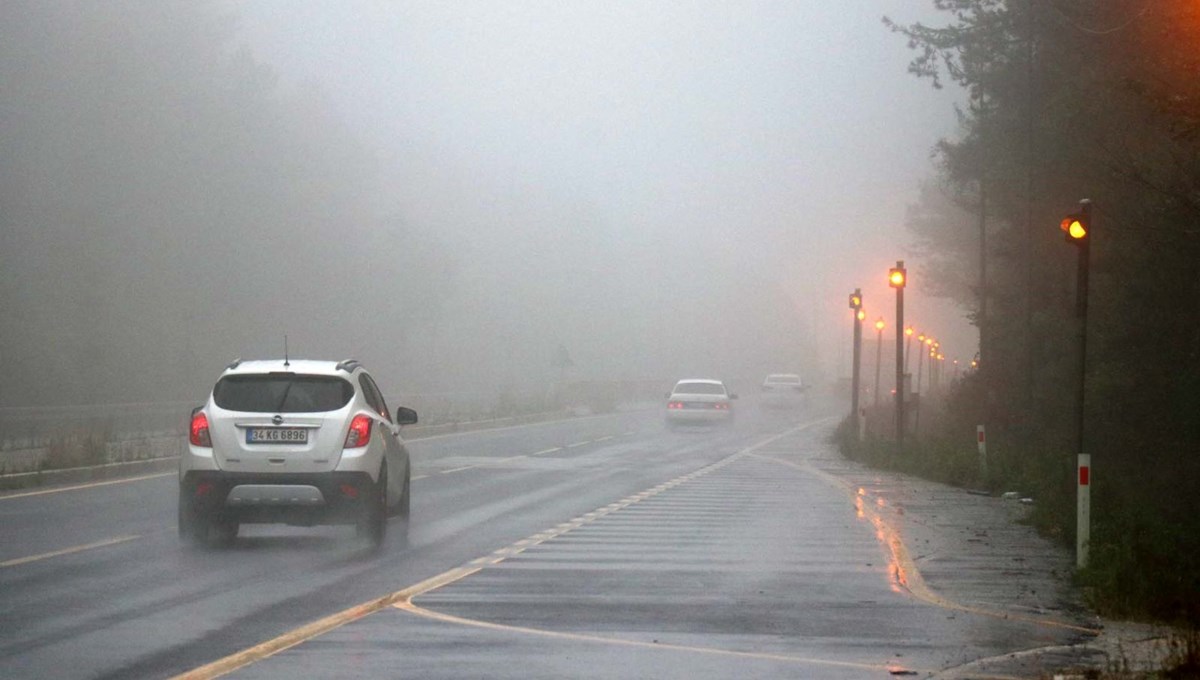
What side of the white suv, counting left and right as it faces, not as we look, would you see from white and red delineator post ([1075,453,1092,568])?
right

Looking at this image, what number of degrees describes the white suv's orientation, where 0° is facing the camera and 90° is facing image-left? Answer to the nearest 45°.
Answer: approximately 180°
